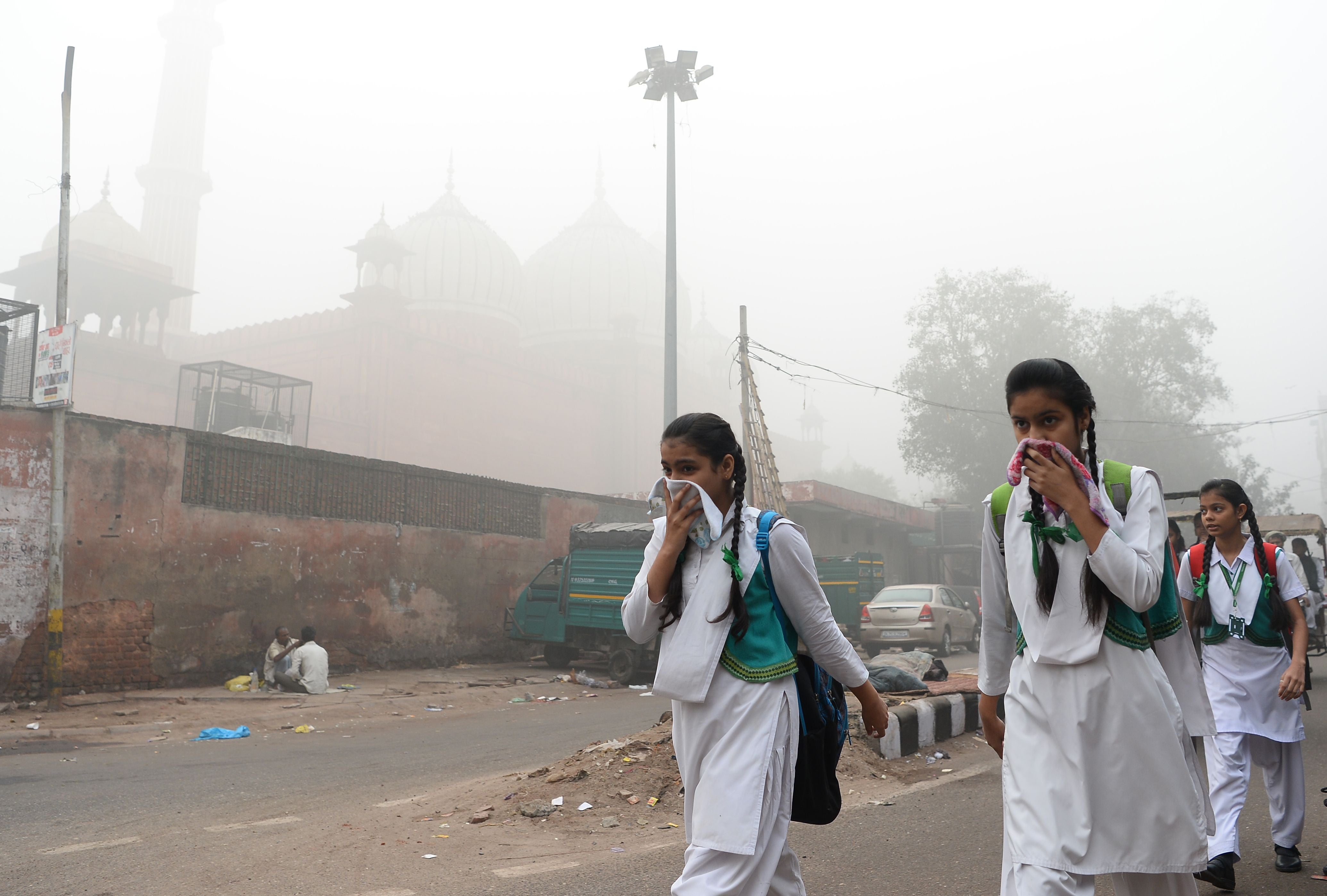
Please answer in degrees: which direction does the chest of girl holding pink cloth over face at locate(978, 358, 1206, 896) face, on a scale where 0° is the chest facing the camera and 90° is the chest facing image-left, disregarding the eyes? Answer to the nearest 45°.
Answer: approximately 45°

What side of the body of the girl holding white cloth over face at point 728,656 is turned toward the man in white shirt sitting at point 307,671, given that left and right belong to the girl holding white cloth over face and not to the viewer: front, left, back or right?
right

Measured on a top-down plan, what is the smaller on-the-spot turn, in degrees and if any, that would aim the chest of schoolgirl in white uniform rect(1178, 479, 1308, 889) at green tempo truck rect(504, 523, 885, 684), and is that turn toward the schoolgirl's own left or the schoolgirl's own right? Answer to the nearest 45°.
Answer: approximately 90° to the schoolgirl's own right

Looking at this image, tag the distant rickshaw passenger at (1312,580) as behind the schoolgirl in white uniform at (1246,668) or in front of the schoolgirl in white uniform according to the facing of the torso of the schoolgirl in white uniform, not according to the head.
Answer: behind

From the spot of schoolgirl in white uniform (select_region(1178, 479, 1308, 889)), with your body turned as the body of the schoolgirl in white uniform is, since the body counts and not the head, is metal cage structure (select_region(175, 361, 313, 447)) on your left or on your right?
on your right

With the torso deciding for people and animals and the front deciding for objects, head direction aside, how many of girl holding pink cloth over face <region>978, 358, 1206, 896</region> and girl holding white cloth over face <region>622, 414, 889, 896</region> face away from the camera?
0

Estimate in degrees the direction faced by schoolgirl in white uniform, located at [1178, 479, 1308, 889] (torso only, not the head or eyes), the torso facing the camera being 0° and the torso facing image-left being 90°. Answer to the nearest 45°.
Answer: approximately 45°

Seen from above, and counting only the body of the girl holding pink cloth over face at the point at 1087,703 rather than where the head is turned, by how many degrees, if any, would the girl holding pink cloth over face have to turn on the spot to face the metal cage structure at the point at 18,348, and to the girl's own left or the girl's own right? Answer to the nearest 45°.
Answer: approximately 90° to the girl's own right

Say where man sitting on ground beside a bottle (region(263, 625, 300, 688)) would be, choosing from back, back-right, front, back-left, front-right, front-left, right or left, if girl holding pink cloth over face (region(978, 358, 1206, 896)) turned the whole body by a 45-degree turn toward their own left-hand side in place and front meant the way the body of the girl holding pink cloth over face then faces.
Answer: back-right
